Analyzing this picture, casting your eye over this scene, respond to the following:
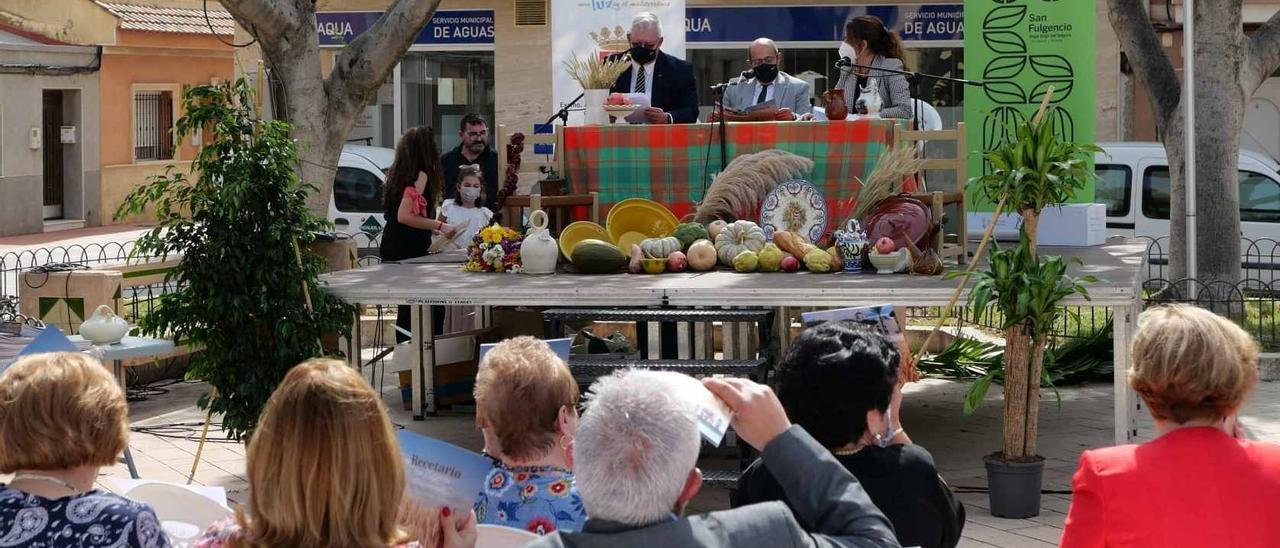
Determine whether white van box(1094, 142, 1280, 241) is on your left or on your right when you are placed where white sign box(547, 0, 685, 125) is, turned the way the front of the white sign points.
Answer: on your left

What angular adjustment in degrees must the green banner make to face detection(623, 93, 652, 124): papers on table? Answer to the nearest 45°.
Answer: approximately 45° to its right

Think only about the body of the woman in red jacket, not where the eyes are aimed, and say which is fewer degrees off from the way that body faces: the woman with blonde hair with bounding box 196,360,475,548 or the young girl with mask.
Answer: the young girl with mask

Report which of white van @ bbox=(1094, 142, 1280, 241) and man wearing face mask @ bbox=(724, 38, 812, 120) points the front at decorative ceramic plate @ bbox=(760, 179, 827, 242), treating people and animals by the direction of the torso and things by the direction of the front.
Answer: the man wearing face mask

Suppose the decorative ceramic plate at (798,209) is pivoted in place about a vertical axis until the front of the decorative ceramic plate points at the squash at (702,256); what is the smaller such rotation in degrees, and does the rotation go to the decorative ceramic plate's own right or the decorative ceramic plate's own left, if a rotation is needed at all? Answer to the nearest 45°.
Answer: approximately 45° to the decorative ceramic plate's own right

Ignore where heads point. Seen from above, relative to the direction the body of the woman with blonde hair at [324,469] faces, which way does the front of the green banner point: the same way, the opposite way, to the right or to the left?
the opposite way

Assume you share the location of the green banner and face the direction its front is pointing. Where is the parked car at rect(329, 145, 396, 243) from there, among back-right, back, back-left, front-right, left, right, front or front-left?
back-right

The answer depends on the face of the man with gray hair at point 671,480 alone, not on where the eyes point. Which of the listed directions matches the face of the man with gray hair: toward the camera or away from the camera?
away from the camera

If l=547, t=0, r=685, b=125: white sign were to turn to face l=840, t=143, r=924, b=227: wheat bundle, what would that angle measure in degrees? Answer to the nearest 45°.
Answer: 0° — it already faces it

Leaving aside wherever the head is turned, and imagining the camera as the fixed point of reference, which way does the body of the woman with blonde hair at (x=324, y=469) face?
away from the camera

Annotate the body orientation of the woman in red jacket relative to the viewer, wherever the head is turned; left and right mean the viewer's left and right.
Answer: facing away from the viewer

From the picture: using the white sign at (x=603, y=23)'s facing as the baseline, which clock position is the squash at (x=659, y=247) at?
The squash is roughly at 12 o'clock from the white sign.

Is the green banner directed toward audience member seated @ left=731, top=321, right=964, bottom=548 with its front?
yes

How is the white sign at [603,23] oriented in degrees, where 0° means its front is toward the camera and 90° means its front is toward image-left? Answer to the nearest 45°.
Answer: approximately 0°

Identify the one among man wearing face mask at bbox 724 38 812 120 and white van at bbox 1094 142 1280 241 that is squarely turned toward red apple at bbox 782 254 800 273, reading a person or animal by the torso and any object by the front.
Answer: the man wearing face mask
